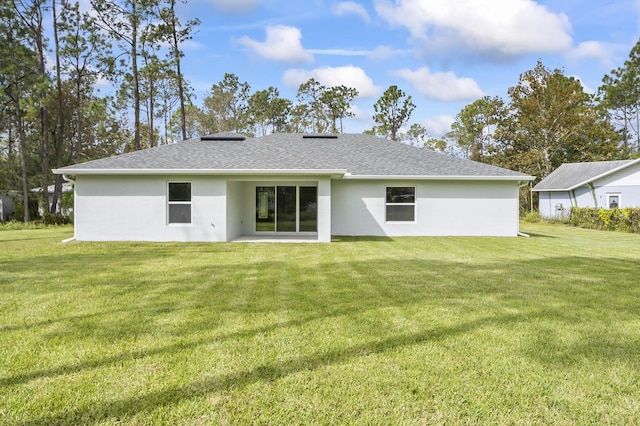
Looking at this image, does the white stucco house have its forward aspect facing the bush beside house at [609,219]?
no

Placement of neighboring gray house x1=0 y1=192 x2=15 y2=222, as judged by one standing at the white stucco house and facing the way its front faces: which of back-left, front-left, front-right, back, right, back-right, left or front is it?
front-left

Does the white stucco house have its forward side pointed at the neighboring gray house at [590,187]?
no

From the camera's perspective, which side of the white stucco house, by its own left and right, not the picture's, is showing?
back

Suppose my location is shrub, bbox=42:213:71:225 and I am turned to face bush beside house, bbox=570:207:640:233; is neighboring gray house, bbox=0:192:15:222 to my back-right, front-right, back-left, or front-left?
back-left

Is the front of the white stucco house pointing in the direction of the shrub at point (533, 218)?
no

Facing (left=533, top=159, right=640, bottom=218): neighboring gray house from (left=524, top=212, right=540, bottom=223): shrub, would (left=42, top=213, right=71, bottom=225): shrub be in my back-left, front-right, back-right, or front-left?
back-left

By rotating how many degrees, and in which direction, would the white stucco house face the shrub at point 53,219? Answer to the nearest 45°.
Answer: approximately 45° to its left
